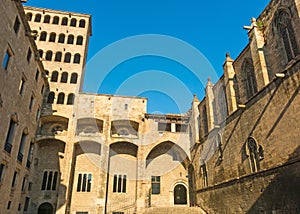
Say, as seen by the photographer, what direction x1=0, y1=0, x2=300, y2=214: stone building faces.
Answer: facing the viewer
